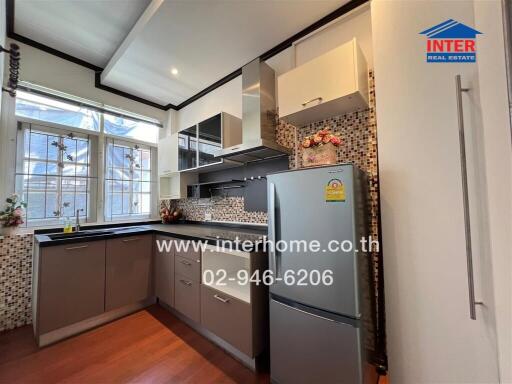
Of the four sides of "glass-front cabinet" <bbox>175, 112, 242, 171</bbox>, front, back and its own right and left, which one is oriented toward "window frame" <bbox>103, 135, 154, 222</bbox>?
right

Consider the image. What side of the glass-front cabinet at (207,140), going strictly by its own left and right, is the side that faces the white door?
left

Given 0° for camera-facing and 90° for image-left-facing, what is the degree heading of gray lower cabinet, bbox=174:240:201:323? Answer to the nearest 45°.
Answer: approximately 45°

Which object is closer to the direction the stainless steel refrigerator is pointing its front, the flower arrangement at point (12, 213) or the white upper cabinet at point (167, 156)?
the flower arrangement

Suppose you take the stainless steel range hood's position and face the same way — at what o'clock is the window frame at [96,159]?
The window frame is roughly at 2 o'clock from the stainless steel range hood.

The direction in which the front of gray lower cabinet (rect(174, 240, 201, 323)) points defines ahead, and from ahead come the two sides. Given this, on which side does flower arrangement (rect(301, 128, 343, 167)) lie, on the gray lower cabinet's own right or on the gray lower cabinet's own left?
on the gray lower cabinet's own left

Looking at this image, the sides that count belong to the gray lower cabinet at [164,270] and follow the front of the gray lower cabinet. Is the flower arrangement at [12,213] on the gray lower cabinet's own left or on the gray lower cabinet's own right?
on the gray lower cabinet's own right

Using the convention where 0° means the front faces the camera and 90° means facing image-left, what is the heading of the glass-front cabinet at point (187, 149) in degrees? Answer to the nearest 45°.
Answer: approximately 45°

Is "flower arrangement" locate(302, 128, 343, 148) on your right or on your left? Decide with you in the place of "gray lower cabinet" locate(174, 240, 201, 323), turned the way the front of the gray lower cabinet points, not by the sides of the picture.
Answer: on your left

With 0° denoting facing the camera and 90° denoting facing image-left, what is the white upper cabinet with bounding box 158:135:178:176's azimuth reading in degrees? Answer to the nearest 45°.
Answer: approximately 45°
